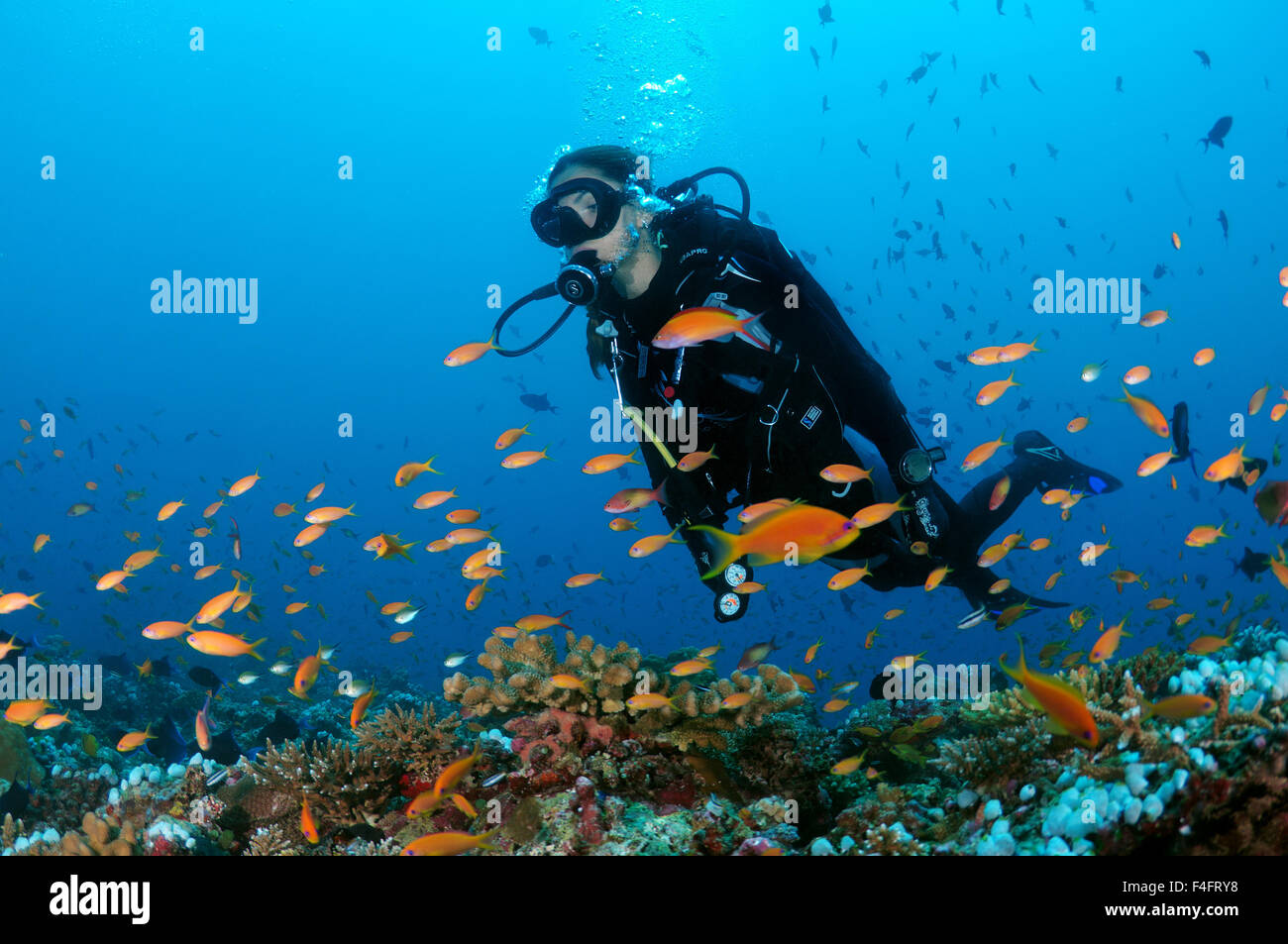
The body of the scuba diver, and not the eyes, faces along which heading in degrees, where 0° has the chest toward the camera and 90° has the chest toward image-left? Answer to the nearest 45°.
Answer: approximately 45°

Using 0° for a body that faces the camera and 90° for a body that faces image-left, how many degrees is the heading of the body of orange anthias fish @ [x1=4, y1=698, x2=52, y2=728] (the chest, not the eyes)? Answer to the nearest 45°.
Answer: approximately 90°

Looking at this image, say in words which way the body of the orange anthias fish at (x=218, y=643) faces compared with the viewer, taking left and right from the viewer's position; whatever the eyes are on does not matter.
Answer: facing to the left of the viewer

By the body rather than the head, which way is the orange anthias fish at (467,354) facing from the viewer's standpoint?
to the viewer's left

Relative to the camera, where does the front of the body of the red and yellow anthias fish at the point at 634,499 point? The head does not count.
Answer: to the viewer's left

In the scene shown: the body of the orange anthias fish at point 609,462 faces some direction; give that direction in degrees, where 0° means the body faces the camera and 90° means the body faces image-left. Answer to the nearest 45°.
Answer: approximately 90°
